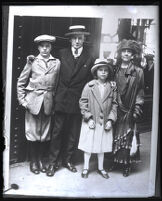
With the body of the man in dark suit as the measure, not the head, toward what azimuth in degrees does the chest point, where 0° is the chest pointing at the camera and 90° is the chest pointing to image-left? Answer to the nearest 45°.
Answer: approximately 0°

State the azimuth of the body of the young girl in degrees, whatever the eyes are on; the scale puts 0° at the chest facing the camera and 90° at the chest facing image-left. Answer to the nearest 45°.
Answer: approximately 0°

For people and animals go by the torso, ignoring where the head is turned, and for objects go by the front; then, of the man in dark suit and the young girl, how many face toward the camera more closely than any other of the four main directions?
2
